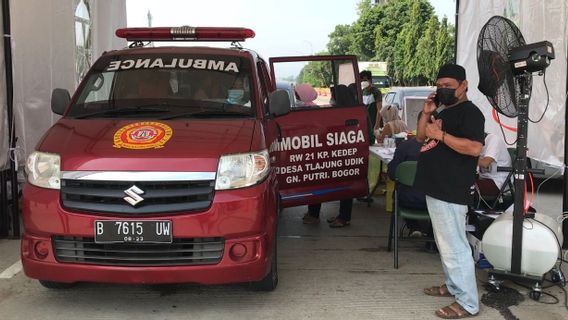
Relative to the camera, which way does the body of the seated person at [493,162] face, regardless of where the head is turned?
to the viewer's left

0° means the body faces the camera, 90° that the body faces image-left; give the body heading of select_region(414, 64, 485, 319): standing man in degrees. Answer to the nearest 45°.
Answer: approximately 45°

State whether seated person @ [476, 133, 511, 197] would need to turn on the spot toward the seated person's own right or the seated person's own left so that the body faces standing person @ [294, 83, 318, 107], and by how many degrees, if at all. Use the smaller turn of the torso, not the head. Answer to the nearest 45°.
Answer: approximately 45° to the seated person's own right

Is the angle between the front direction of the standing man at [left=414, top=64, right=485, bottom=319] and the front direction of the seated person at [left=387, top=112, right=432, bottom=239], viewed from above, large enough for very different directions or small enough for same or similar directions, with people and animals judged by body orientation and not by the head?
very different directions

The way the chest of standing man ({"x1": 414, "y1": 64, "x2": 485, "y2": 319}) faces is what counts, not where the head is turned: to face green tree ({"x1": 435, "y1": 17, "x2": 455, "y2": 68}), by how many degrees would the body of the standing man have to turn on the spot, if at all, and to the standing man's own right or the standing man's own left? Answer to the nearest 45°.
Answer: approximately 135° to the standing man's own right
